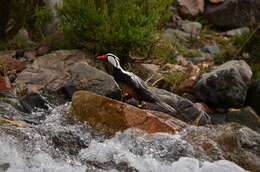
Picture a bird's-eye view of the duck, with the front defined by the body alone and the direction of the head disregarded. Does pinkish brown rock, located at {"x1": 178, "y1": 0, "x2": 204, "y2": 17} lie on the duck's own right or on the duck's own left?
on the duck's own right

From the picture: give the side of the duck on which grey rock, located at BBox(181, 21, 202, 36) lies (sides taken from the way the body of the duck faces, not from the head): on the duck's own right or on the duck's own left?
on the duck's own right

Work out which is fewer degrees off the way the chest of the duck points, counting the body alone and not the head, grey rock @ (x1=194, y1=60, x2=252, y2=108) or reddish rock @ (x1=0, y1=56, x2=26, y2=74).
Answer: the reddish rock

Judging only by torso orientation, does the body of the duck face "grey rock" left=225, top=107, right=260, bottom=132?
no

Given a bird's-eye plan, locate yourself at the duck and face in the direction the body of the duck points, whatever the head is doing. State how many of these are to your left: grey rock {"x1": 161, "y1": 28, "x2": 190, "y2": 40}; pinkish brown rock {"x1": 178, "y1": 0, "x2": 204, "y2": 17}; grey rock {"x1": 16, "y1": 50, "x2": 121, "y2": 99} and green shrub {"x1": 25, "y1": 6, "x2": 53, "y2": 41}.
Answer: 0

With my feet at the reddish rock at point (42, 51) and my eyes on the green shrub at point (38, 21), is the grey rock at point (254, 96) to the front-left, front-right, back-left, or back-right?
back-right

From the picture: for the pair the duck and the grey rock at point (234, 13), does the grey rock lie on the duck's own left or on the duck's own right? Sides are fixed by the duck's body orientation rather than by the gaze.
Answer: on the duck's own right

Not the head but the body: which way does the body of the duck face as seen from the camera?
to the viewer's left

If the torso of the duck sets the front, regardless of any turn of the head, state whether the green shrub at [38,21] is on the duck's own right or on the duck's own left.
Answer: on the duck's own right

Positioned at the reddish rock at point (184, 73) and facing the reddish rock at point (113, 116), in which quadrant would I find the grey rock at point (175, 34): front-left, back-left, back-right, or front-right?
back-right

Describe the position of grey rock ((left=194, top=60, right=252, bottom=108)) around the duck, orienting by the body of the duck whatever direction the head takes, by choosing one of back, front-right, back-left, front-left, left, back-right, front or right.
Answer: back-right
